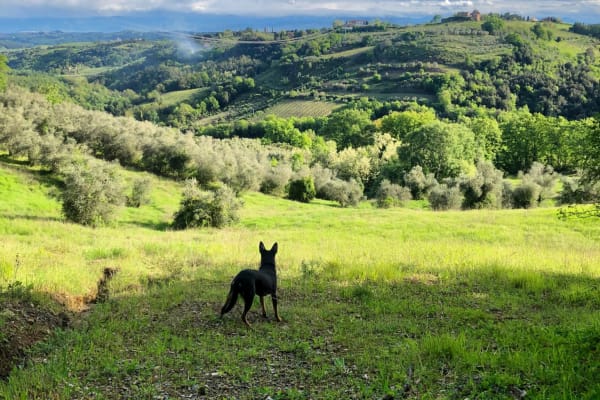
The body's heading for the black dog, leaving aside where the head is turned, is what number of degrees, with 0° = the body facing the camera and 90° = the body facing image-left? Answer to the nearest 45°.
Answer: approximately 225°

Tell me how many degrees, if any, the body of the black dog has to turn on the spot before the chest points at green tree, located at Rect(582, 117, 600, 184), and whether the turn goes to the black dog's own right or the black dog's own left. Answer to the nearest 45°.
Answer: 0° — it already faces it

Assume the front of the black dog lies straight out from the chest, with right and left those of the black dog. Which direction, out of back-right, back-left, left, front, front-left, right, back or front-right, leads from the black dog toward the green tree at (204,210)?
front-left

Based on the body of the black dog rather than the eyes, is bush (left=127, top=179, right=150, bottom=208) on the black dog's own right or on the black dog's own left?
on the black dog's own left
